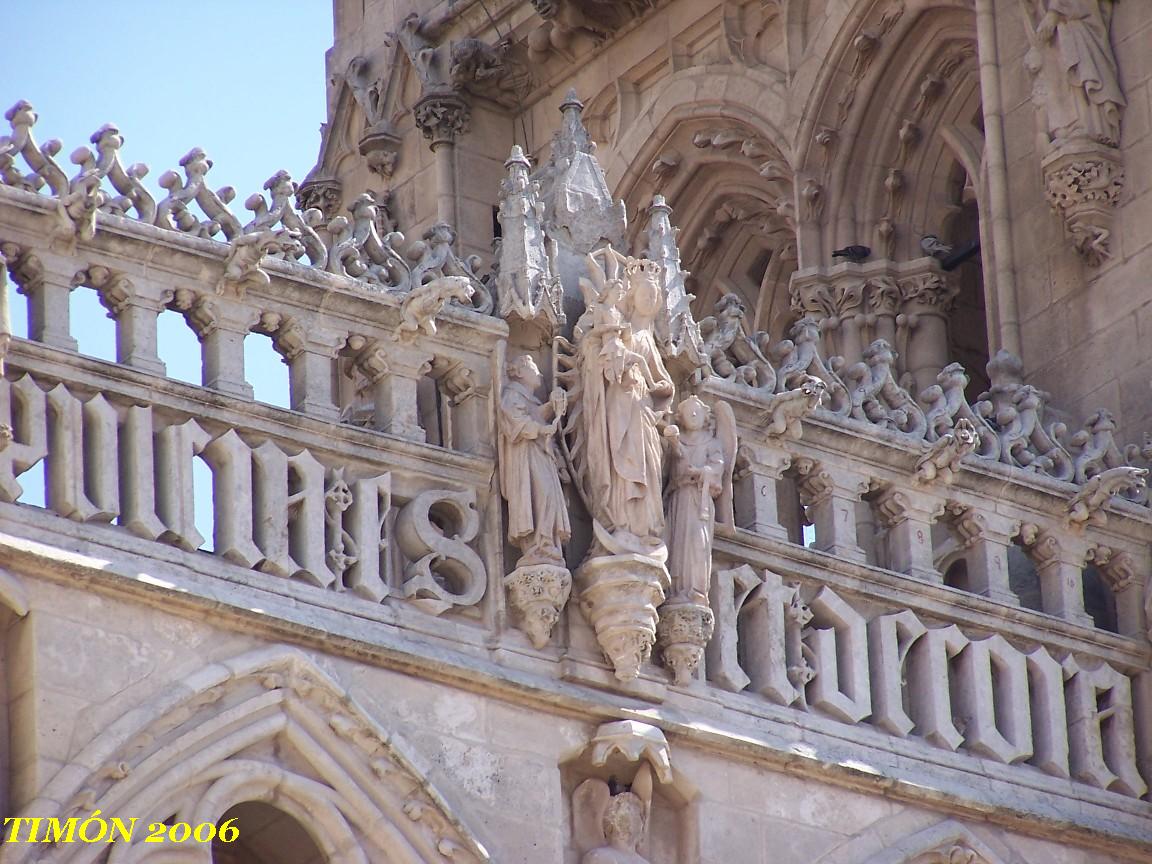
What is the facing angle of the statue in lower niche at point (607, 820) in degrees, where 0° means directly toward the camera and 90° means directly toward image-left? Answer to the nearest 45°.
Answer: approximately 0°

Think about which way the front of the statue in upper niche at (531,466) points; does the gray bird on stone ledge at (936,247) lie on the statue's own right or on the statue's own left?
on the statue's own left

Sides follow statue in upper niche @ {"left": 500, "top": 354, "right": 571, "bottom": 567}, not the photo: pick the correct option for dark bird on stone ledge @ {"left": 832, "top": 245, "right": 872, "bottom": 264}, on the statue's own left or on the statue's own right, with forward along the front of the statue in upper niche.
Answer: on the statue's own left

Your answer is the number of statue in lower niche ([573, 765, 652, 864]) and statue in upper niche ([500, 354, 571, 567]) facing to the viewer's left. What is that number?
0

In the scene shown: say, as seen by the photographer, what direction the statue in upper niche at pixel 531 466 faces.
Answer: facing the viewer and to the right of the viewer
